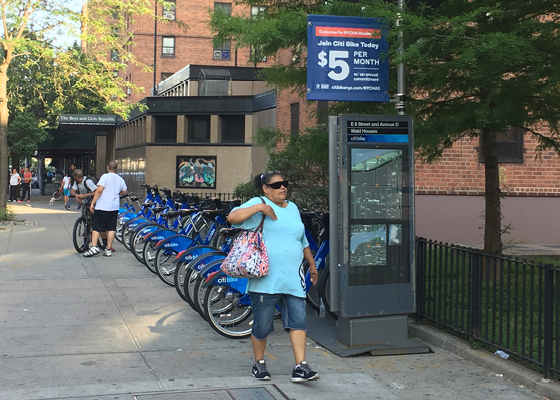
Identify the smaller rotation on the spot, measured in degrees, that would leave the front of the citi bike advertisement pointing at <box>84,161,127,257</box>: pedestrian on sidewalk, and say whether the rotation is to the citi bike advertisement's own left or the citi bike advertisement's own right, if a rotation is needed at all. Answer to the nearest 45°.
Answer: approximately 135° to the citi bike advertisement's own right

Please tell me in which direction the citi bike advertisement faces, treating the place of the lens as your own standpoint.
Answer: facing the viewer

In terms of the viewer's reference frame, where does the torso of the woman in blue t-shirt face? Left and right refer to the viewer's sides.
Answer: facing the viewer and to the right of the viewer

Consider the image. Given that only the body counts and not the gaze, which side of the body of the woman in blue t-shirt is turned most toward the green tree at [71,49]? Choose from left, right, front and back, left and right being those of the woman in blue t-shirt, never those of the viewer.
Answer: back

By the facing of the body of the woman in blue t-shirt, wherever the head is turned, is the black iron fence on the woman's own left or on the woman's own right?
on the woman's own left

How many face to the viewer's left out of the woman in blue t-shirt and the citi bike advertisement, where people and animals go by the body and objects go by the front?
0

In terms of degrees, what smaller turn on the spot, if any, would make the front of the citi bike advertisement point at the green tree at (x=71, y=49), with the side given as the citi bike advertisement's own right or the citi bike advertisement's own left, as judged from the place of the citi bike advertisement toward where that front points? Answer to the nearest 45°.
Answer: approximately 135° to the citi bike advertisement's own right

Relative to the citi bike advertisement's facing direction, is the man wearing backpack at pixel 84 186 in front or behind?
behind

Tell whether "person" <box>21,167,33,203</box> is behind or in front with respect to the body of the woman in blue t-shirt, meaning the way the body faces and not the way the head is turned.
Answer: behind
